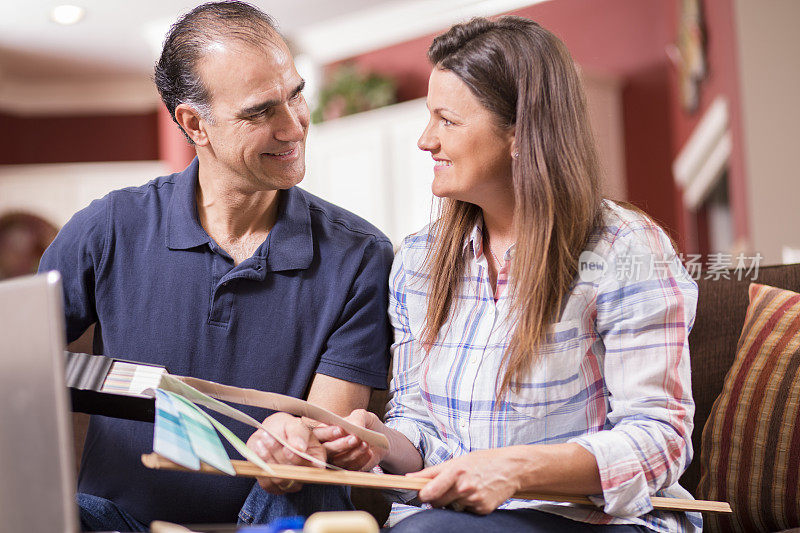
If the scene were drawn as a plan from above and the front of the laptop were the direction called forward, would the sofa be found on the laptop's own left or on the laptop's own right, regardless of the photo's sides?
on the laptop's own right

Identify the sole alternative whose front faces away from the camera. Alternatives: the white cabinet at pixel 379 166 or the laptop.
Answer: the laptop

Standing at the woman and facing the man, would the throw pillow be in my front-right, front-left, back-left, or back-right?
back-right

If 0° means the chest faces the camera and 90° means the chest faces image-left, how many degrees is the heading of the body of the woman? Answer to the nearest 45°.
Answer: approximately 45°

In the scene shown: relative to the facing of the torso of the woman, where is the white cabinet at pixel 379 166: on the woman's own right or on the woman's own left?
on the woman's own right

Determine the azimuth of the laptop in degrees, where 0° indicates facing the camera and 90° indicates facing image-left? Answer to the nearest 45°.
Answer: approximately 180°
